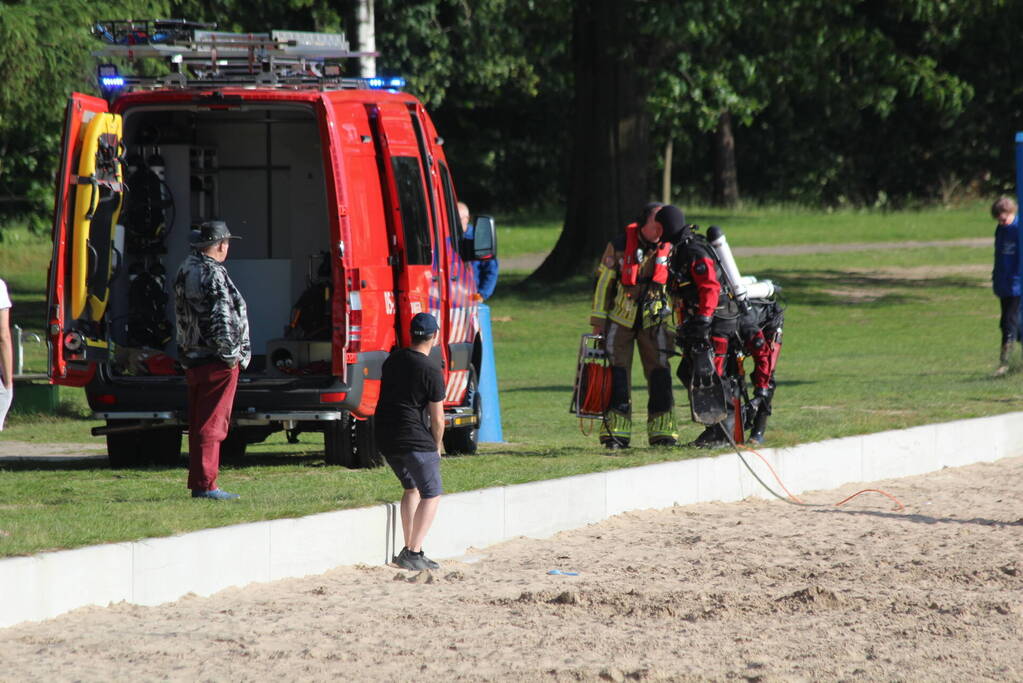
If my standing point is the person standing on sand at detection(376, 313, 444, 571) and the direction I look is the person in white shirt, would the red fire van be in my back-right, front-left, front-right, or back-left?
front-right

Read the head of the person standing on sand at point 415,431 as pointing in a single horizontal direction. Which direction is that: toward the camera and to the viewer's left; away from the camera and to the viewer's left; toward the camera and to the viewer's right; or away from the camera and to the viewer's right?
away from the camera and to the viewer's right

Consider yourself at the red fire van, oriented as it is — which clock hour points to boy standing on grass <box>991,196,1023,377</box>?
The boy standing on grass is roughly at 2 o'clock from the red fire van.

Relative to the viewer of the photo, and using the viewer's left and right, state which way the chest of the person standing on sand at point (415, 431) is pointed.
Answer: facing away from the viewer and to the right of the viewer

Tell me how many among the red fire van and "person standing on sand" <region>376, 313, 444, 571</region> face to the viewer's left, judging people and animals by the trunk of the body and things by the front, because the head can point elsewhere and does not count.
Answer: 0

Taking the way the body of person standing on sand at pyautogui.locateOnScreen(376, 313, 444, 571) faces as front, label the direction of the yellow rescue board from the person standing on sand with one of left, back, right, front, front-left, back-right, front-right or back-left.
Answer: left

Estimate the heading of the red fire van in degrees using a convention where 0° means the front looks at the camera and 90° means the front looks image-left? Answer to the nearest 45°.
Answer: approximately 180°

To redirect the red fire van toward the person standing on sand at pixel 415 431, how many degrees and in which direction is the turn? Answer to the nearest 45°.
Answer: approximately 180°

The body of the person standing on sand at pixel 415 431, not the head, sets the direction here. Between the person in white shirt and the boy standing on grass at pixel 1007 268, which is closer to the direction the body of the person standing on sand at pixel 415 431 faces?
the boy standing on grass

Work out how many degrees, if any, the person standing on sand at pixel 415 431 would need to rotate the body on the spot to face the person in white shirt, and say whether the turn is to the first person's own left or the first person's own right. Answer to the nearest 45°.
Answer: approximately 90° to the first person's own left
